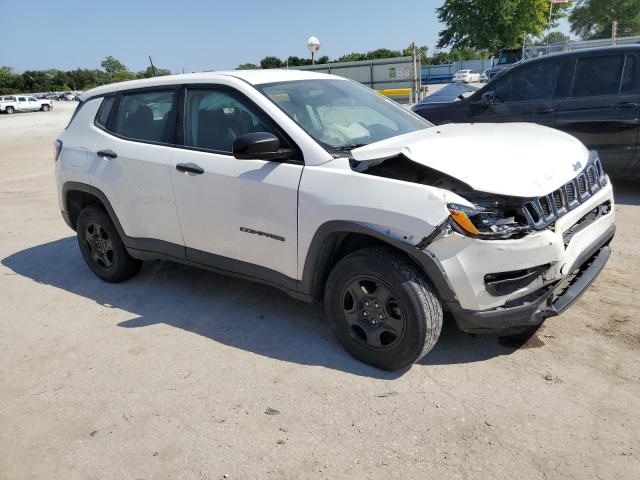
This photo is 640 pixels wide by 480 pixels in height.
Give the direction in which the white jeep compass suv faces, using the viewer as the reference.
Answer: facing the viewer and to the right of the viewer

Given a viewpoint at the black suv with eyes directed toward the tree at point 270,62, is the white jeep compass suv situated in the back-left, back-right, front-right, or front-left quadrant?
back-left

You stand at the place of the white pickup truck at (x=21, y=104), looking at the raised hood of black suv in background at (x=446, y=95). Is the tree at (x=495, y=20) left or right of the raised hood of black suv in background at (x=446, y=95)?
left

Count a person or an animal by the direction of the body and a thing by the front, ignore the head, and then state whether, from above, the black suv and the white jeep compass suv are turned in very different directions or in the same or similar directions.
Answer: very different directions

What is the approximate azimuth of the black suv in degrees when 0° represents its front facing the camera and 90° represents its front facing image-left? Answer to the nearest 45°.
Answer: approximately 90°

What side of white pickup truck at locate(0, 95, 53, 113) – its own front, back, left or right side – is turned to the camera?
right

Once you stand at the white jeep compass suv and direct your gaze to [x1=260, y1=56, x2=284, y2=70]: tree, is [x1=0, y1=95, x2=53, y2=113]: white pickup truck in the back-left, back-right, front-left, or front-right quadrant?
front-left

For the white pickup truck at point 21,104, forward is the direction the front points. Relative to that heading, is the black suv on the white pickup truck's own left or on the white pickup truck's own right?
on the white pickup truck's own right

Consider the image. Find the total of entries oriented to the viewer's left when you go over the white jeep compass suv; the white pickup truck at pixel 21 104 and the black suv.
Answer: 1

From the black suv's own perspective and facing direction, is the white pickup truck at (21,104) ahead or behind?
ahead

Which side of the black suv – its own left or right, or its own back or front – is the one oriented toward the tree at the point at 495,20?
right
